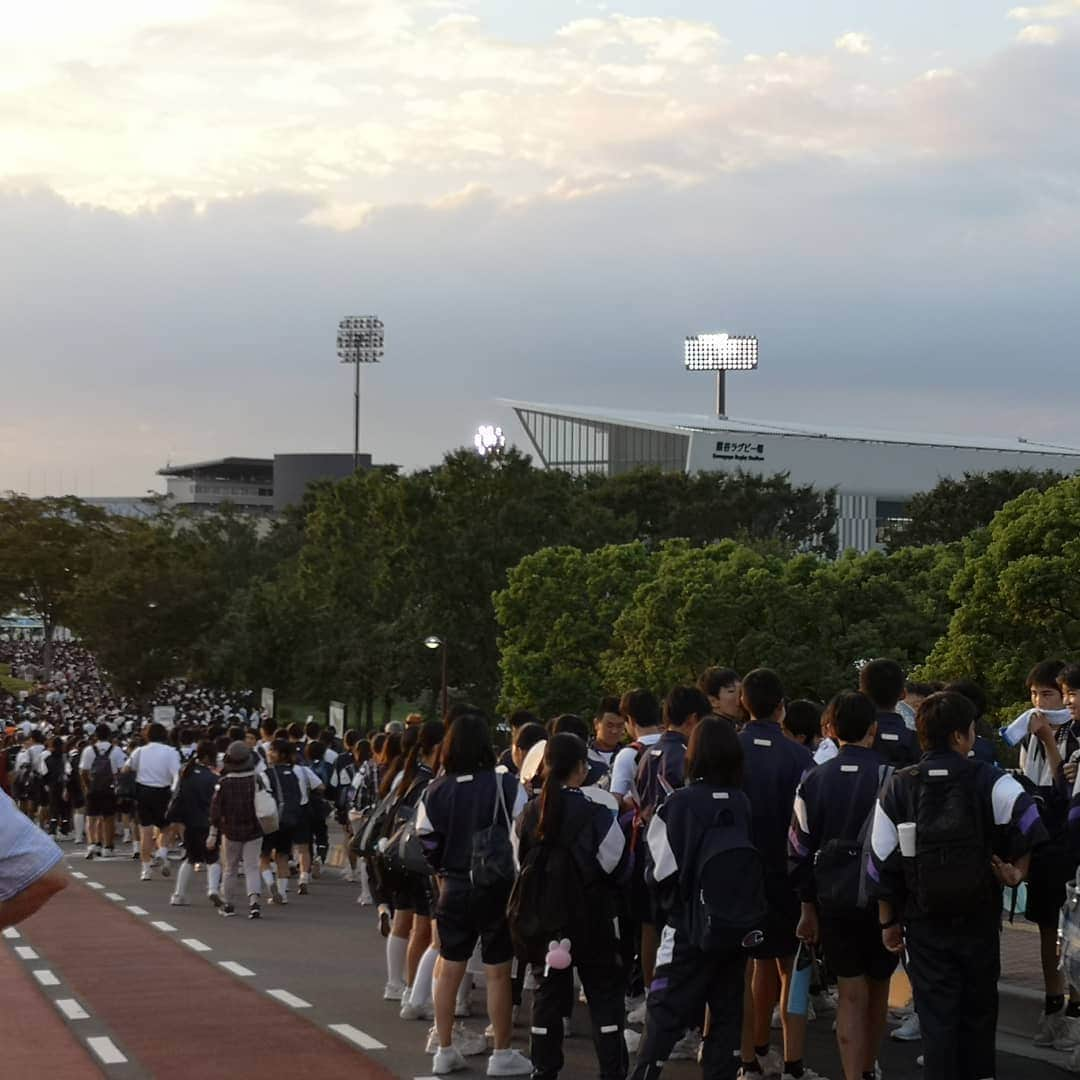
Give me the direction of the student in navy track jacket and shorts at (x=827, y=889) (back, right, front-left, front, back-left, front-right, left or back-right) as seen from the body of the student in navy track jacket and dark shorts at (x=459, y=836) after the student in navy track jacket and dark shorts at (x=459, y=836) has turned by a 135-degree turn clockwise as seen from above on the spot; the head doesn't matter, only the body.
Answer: front

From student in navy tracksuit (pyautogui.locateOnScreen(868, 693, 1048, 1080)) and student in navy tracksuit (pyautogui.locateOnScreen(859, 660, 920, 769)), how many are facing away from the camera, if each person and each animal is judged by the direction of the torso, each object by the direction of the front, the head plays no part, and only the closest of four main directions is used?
2

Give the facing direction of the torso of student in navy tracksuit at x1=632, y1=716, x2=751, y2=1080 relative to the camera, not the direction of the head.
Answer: away from the camera

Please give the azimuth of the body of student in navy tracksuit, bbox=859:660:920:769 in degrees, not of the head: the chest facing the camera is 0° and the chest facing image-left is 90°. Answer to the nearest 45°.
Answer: approximately 180°

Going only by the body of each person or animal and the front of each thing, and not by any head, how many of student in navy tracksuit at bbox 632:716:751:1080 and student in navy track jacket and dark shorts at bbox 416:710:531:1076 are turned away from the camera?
2

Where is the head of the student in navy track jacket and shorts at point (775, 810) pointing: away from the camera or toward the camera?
away from the camera

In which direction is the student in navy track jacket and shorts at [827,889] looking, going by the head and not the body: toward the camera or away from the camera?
away from the camera

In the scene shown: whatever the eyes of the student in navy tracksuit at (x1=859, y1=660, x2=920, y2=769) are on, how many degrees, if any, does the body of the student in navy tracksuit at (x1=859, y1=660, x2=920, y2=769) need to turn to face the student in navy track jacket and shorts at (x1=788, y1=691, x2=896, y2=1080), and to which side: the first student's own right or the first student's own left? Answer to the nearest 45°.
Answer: approximately 180°

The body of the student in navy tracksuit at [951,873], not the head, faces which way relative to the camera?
away from the camera

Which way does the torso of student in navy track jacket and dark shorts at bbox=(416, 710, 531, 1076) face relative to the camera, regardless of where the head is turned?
away from the camera

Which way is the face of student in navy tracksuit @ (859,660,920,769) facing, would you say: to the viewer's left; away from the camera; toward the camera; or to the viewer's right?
away from the camera

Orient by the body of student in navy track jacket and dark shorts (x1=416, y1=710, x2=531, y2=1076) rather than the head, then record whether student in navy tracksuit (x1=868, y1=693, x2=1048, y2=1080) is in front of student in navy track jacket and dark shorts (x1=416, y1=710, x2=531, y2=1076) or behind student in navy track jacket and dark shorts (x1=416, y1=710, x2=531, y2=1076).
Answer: behind
